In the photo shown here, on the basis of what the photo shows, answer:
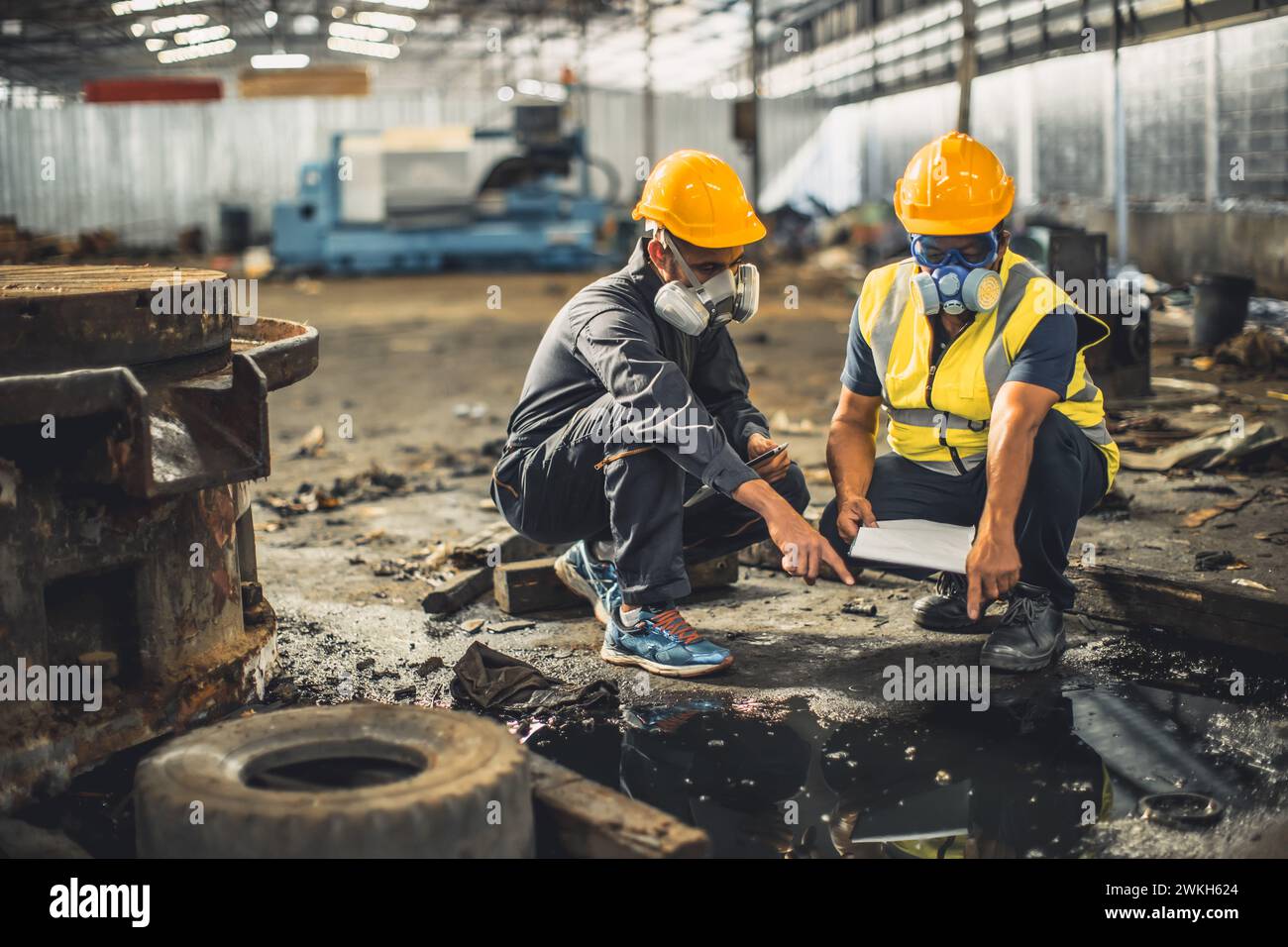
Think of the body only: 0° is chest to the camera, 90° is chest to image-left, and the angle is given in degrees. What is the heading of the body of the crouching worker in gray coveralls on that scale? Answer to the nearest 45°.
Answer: approximately 315°

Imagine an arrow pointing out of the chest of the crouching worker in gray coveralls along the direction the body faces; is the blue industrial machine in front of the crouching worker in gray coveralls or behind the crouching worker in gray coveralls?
behind

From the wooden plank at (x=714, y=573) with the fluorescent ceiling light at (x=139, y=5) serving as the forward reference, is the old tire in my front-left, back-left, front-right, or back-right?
back-left

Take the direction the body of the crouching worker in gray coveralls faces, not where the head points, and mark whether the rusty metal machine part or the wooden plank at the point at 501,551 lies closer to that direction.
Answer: the rusty metal machine part

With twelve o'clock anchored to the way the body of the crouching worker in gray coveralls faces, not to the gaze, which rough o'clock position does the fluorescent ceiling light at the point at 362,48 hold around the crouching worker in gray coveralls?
The fluorescent ceiling light is roughly at 7 o'clock from the crouching worker in gray coveralls.

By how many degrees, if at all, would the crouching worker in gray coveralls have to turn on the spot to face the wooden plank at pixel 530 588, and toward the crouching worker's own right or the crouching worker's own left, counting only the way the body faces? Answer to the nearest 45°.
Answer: approximately 180°

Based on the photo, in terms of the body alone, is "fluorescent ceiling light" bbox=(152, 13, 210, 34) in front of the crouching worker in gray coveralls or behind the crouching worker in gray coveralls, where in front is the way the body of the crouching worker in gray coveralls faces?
behind

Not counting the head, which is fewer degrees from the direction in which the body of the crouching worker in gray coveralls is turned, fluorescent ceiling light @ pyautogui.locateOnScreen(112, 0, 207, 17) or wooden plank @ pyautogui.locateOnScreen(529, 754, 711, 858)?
the wooden plank

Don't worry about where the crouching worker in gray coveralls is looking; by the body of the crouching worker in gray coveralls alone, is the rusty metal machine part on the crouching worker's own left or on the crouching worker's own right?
on the crouching worker's own right

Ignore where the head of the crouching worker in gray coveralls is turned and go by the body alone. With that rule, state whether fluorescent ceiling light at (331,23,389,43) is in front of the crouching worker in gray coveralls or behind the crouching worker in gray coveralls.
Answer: behind
